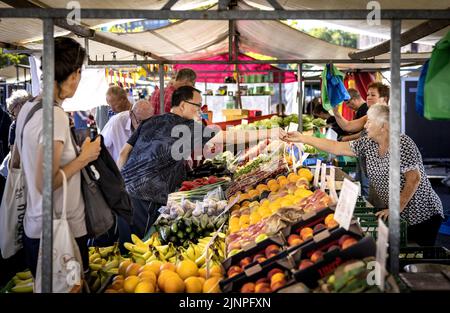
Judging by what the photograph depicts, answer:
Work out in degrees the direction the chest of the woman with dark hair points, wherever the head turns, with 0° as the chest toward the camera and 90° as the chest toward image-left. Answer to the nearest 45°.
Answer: approximately 225°

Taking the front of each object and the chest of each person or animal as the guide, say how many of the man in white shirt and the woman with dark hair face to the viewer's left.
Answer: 0

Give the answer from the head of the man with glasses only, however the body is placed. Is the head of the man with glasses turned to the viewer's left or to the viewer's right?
to the viewer's right

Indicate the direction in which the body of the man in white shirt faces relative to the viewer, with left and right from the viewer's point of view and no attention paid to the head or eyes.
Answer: facing to the right of the viewer

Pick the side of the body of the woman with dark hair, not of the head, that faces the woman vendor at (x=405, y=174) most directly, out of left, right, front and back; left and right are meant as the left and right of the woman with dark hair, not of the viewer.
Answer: front

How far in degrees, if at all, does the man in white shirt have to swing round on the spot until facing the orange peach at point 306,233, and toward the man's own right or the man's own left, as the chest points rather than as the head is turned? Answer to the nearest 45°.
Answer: approximately 90° to the man's own right

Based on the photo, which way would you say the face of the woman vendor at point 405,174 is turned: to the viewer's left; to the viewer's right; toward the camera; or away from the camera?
to the viewer's left

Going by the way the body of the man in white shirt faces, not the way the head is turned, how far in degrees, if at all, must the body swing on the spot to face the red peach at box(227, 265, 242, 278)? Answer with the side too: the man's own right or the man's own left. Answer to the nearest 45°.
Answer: approximately 90° to the man's own right

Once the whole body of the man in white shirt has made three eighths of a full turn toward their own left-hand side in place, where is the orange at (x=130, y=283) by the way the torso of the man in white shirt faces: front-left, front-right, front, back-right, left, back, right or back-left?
back-left

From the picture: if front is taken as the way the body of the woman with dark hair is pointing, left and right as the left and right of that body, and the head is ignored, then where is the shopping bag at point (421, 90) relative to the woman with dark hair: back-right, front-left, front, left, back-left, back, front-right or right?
front-right

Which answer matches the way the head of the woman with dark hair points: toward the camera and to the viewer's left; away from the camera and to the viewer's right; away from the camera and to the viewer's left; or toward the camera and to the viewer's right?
away from the camera and to the viewer's right
